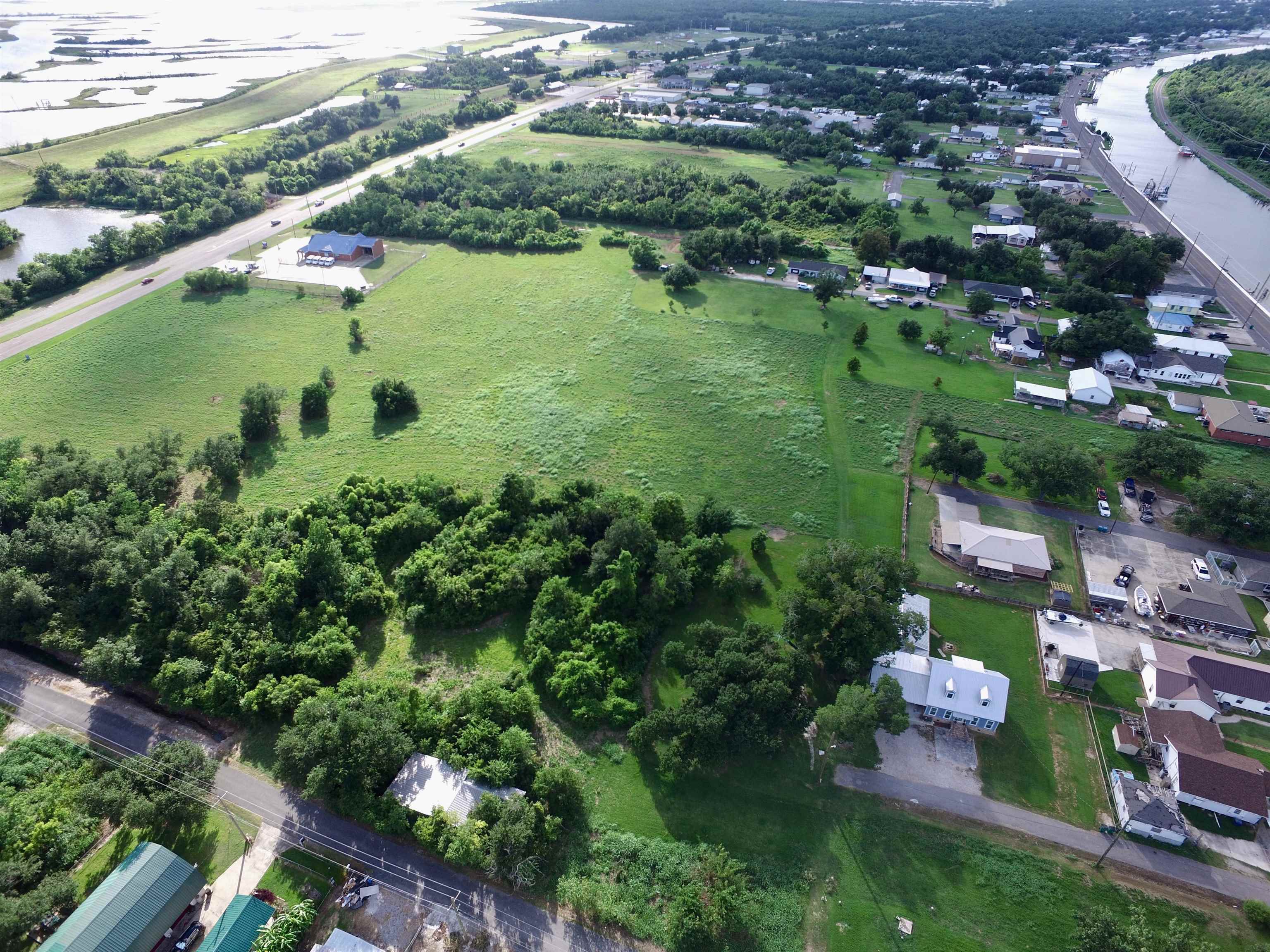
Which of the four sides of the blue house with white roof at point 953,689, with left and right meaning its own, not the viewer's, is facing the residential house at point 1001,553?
back

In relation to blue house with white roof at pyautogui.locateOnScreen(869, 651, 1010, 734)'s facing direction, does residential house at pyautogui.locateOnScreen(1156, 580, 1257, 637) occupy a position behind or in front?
behind

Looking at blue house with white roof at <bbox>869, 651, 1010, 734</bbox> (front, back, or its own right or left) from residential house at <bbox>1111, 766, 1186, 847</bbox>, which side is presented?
left

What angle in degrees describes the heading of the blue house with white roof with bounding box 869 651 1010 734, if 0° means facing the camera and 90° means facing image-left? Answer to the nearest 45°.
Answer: approximately 0°

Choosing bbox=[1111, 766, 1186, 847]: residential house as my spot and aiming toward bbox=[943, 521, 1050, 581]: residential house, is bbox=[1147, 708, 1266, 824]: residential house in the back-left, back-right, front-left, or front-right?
front-right

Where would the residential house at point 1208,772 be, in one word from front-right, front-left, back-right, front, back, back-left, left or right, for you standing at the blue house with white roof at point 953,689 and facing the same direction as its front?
left

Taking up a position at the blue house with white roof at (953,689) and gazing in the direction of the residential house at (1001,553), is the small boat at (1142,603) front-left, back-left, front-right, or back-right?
front-right

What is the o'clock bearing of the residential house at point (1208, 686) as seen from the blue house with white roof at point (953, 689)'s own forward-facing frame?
The residential house is roughly at 8 o'clock from the blue house with white roof.

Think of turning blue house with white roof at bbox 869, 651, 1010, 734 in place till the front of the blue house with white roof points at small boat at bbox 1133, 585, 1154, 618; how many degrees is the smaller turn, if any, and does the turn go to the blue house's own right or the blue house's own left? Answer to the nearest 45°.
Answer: approximately 135° to the blue house's own left
